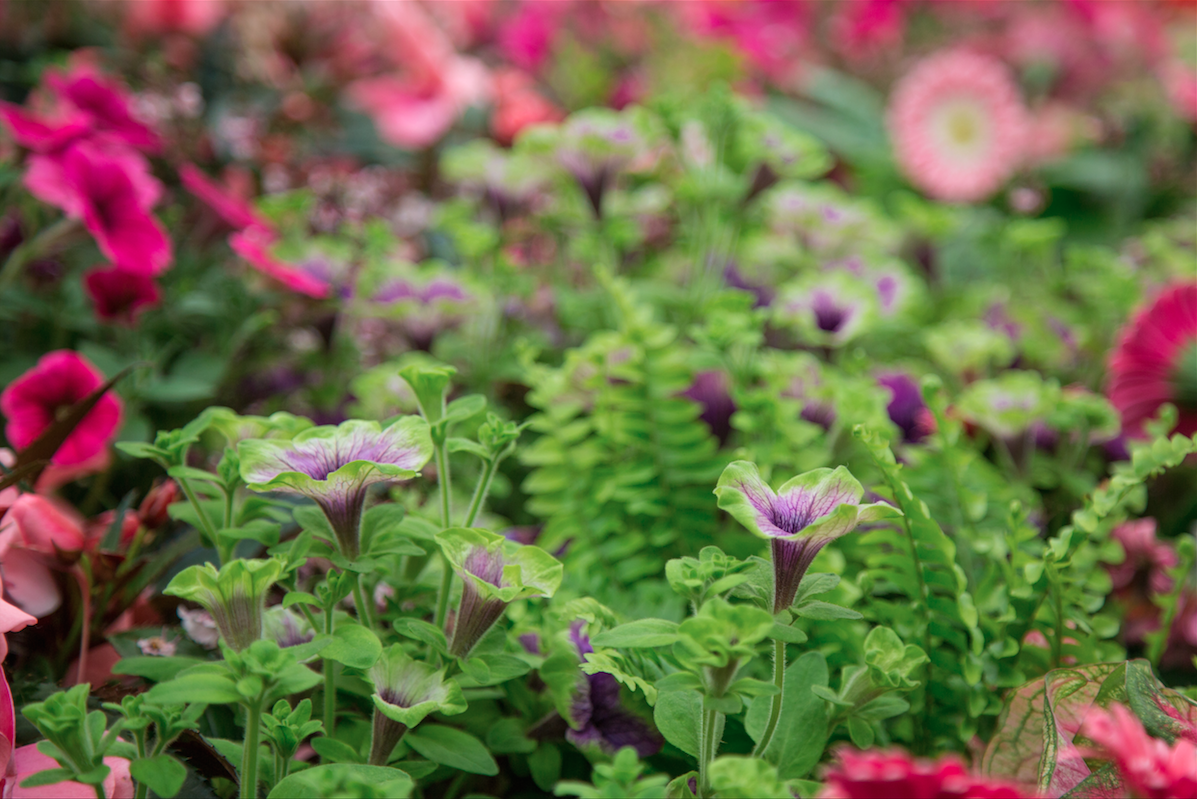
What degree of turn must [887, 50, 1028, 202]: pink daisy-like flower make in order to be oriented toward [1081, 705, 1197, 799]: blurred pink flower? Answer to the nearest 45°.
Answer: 0° — it already faces it

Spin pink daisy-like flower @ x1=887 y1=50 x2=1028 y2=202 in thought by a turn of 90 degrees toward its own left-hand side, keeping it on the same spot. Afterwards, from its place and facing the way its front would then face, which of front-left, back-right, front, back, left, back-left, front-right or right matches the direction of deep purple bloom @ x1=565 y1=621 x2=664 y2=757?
right

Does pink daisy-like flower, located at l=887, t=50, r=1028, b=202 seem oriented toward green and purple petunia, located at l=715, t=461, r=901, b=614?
yes

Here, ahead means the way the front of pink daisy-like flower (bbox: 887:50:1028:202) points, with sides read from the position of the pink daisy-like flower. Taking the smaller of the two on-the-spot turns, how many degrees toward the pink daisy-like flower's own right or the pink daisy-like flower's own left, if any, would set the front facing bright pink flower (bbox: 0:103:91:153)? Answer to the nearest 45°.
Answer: approximately 45° to the pink daisy-like flower's own right

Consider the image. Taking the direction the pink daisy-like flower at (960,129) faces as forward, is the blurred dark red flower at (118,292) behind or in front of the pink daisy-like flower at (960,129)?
in front

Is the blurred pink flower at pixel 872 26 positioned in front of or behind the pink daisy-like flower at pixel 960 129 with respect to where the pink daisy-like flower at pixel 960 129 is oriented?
behind

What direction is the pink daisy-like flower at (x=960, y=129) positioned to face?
toward the camera

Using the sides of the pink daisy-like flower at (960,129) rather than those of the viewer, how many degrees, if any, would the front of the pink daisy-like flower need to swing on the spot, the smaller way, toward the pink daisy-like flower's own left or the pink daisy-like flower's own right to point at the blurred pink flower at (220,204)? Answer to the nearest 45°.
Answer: approximately 45° to the pink daisy-like flower's own right

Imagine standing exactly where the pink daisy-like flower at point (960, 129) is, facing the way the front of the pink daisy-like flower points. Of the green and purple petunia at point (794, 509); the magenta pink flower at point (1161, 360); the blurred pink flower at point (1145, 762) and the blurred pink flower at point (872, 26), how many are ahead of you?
3

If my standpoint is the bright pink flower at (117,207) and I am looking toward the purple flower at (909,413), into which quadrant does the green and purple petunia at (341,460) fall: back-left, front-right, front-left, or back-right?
front-right

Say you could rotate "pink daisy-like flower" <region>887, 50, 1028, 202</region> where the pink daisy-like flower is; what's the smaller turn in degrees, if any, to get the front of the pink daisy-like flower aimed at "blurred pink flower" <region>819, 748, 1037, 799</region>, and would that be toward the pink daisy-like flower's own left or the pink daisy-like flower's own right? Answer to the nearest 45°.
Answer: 0° — it already faces it

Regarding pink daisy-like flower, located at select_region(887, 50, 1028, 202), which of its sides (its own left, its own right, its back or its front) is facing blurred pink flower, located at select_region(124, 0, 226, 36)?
right

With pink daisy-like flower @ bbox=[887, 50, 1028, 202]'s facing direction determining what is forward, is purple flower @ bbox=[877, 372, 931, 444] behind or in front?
in front

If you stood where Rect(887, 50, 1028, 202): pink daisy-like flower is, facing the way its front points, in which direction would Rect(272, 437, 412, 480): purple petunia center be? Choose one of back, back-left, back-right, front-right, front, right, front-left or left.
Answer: front

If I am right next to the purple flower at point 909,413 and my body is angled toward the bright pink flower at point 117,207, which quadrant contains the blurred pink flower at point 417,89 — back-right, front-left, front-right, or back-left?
front-right
